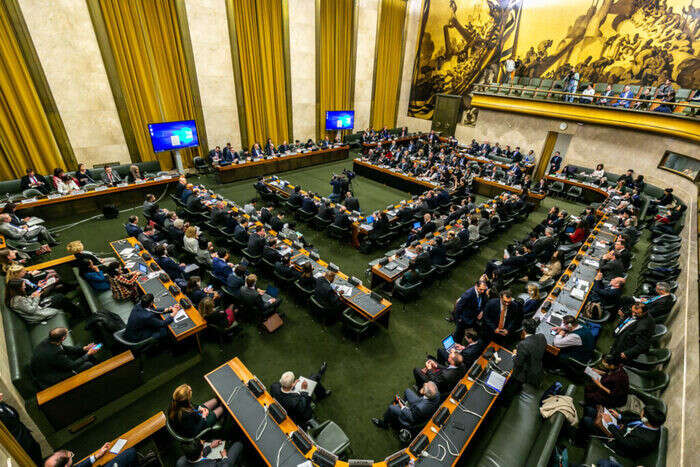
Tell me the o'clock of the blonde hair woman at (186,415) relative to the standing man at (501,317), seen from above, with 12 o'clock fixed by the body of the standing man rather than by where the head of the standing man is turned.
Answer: The blonde hair woman is roughly at 1 o'clock from the standing man.

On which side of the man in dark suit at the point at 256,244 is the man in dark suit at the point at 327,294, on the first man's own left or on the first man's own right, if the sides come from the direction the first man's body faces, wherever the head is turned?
on the first man's own right

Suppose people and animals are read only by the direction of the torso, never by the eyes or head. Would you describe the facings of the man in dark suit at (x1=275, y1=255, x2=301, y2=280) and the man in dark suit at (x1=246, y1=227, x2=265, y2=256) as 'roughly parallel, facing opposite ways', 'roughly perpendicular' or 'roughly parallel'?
roughly parallel

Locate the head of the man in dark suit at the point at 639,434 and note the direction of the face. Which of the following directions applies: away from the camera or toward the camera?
away from the camera

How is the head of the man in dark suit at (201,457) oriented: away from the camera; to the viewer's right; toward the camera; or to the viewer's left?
away from the camera

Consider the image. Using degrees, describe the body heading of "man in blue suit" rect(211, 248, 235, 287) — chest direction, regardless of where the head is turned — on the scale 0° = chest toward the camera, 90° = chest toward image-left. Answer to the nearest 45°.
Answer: approximately 225°

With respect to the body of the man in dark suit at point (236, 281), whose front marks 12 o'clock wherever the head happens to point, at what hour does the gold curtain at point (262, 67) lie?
The gold curtain is roughly at 11 o'clock from the man in dark suit.

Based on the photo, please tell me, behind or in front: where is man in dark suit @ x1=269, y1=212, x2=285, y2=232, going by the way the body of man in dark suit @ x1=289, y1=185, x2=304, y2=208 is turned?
behind

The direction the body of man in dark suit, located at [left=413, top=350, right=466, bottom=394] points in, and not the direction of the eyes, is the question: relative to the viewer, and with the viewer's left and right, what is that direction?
facing to the left of the viewer

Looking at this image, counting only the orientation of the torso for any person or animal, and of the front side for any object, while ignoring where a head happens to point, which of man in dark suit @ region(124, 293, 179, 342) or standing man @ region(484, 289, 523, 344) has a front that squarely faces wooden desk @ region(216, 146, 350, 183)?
the man in dark suit

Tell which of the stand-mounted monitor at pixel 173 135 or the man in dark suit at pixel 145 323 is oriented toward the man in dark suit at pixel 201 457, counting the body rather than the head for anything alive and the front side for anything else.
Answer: the stand-mounted monitor

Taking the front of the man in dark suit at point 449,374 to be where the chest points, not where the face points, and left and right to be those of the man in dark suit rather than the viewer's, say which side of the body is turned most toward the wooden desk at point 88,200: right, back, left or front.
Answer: front

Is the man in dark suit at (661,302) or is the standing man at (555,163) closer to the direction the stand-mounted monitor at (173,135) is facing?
the man in dark suit

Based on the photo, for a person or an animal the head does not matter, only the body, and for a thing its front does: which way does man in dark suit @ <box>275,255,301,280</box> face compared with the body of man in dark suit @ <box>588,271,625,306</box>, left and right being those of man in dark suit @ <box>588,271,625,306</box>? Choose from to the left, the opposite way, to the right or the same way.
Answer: to the right

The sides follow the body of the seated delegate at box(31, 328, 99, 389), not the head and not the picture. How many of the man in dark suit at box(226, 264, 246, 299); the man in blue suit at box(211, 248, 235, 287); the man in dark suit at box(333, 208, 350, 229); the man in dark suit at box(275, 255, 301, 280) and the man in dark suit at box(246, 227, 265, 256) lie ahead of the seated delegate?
5

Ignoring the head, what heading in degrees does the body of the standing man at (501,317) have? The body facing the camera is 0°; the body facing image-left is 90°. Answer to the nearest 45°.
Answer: approximately 0°

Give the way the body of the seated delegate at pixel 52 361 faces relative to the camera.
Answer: to the viewer's right

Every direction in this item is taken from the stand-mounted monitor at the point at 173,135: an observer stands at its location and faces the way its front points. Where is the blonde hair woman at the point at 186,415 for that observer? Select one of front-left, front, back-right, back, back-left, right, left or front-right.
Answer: front

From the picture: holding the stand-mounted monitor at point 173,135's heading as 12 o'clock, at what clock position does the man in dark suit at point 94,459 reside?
The man in dark suit is roughly at 12 o'clock from the stand-mounted monitor.

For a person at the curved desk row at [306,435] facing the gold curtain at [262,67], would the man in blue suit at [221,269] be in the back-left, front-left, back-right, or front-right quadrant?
front-left

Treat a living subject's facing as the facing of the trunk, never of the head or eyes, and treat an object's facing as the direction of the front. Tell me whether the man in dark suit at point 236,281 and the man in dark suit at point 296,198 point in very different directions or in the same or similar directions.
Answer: same or similar directions

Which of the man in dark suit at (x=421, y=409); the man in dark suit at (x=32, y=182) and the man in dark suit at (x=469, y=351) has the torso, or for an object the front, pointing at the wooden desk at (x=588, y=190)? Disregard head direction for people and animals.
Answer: the man in dark suit at (x=32, y=182)
